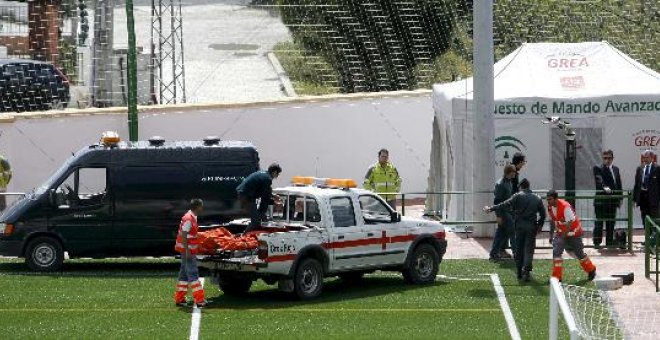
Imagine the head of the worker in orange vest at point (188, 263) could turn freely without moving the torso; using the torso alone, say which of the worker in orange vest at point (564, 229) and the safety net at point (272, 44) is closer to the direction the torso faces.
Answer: the worker in orange vest

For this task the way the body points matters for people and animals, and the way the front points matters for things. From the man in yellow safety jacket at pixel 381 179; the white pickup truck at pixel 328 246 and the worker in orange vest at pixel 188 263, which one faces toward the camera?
the man in yellow safety jacket

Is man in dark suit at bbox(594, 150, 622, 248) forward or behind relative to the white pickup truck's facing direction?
forward

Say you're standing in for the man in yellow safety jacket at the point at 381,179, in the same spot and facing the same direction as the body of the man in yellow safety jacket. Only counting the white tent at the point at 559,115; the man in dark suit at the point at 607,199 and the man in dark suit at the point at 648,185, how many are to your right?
0

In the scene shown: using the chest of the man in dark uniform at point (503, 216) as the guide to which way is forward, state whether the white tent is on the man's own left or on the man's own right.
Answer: on the man's own left

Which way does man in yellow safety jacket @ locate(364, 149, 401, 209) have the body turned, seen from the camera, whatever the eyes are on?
toward the camera

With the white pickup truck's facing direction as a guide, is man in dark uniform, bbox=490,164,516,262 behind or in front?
in front

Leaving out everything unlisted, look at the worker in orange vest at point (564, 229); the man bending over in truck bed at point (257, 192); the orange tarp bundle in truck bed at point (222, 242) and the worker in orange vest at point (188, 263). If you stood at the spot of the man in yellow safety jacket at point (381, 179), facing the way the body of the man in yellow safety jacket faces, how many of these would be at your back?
0

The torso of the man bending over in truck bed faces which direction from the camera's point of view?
to the viewer's right

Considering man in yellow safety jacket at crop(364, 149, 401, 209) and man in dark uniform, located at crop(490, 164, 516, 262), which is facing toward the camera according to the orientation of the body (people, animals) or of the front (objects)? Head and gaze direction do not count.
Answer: the man in yellow safety jacket

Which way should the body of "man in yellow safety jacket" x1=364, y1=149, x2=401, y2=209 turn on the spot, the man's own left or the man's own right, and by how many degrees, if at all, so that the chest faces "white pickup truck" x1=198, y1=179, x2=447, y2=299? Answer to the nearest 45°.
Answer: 0° — they already face it

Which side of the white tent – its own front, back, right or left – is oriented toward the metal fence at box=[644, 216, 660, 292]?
front

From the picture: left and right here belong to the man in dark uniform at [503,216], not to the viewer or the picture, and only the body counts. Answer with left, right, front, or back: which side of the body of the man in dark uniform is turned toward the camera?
right

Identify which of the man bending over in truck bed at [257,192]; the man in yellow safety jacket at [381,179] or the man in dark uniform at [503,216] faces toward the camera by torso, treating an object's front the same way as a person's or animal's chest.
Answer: the man in yellow safety jacket

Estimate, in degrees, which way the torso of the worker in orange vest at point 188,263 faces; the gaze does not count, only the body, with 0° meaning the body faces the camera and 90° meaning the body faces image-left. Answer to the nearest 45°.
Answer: approximately 270°

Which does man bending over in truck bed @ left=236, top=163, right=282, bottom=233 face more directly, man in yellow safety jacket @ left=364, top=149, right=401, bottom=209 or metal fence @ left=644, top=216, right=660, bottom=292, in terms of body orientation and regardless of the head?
the metal fence
